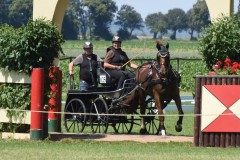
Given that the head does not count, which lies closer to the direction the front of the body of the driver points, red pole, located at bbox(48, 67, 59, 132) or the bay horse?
the bay horse

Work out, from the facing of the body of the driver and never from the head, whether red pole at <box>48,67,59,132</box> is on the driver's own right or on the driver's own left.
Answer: on the driver's own right

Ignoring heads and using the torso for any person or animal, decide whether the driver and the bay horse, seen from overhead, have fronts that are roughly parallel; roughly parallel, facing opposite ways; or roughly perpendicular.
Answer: roughly parallel

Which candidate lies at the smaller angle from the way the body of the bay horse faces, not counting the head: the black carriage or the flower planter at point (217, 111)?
the flower planter

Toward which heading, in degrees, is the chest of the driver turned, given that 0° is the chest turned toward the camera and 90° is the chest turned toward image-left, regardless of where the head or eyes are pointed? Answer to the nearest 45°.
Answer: approximately 315°

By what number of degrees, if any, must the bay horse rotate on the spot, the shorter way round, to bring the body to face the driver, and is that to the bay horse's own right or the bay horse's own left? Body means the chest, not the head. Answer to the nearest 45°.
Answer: approximately 180°

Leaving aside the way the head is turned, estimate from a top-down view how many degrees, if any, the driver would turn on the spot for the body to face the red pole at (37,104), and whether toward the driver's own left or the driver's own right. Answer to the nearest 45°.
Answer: approximately 90° to the driver's own right

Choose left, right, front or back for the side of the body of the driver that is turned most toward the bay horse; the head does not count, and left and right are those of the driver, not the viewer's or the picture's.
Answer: front

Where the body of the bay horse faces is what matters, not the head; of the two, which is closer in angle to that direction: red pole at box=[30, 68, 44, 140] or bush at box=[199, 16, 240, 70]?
the bush

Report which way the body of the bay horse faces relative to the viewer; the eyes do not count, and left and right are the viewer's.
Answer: facing the viewer and to the right of the viewer

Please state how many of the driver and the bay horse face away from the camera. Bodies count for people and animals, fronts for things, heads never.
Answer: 0
